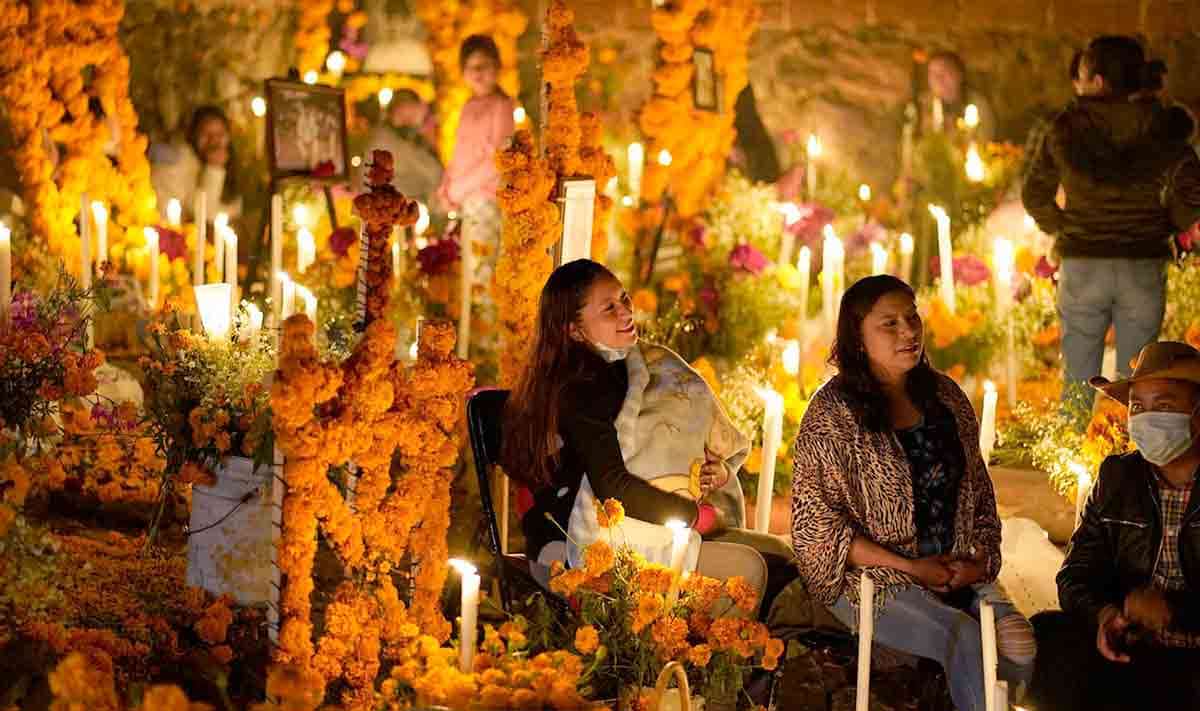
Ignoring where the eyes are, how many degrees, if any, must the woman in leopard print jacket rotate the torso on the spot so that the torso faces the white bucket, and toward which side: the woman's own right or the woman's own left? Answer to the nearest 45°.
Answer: approximately 135° to the woman's own right

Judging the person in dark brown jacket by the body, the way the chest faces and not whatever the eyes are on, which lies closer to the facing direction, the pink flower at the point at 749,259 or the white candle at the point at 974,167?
the white candle

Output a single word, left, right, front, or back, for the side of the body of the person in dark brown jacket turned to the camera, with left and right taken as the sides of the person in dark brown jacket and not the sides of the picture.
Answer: back

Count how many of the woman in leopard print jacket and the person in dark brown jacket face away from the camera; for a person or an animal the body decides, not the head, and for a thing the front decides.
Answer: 1

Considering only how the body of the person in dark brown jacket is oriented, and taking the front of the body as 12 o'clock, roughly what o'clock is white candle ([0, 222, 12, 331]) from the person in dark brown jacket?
The white candle is roughly at 8 o'clock from the person in dark brown jacket.

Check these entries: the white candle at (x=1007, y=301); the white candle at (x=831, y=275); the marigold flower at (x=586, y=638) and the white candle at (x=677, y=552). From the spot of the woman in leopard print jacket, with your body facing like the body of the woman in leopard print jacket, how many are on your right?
2

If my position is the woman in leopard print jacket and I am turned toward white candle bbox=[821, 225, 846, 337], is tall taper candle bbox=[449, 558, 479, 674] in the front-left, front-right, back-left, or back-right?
back-left

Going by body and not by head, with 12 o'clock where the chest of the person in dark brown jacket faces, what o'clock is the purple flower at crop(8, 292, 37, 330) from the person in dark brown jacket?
The purple flower is roughly at 8 o'clock from the person in dark brown jacket.

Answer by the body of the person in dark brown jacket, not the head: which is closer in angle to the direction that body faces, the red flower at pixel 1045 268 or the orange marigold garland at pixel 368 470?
the red flower

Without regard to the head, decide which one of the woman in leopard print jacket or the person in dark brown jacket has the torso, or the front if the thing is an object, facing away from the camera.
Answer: the person in dark brown jacket

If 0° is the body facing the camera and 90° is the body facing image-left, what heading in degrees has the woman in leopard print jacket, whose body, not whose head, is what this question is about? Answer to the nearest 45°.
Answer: approximately 315°

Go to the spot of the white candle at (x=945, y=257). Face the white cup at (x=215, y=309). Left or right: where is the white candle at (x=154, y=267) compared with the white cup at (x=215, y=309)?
right
